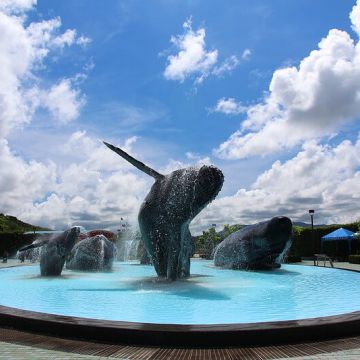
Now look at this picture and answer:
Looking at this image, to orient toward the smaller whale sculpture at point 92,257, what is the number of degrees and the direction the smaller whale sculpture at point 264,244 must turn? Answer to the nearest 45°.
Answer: approximately 180°

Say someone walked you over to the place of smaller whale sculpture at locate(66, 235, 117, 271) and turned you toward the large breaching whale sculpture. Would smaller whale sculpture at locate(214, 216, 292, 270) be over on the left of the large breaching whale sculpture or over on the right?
left

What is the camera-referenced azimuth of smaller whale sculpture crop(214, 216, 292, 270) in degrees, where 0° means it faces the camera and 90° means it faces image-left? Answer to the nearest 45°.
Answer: approximately 270°

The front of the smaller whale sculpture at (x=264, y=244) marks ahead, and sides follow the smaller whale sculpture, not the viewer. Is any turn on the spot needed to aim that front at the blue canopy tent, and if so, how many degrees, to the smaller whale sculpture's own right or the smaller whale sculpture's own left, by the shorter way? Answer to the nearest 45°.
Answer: approximately 45° to the smaller whale sculpture's own left

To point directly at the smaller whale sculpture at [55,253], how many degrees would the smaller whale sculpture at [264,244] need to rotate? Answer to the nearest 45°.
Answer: approximately 135° to its right
